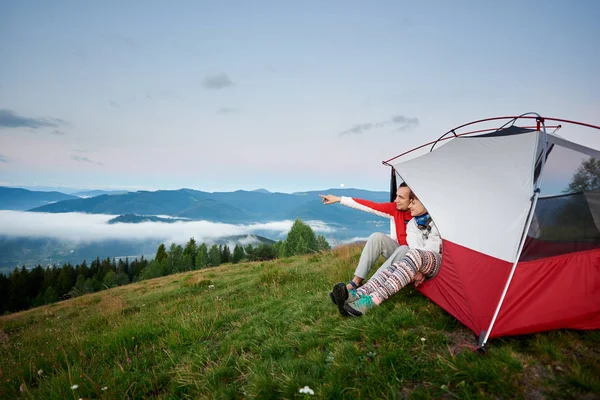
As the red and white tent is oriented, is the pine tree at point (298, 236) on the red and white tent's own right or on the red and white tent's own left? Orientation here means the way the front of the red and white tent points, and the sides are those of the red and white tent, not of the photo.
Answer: on the red and white tent's own right

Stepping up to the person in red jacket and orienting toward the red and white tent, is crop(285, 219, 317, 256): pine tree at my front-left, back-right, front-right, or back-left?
back-left

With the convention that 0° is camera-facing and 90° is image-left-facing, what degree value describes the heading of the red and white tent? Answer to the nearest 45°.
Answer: approximately 90°
